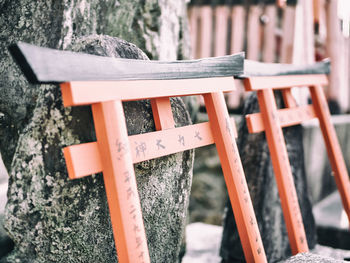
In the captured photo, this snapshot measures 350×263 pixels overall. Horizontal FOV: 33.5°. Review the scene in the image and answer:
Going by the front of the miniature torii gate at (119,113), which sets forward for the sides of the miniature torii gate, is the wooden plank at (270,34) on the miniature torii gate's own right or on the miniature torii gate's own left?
on the miniature torii gate's own left

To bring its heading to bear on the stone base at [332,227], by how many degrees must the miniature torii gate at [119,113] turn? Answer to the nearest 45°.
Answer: approximately 90° to its left

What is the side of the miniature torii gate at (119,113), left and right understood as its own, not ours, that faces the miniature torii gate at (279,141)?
left

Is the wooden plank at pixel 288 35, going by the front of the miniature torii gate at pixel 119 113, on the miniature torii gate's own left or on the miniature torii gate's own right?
on the miniature torii gate's own left

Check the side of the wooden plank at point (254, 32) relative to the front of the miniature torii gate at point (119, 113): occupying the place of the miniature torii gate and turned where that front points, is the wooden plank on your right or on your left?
on your left

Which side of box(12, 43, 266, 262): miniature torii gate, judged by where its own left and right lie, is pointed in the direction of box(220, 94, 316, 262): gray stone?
left

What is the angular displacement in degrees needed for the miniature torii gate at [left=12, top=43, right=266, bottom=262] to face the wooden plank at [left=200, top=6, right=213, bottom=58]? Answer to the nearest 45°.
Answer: approximately 135° to its left

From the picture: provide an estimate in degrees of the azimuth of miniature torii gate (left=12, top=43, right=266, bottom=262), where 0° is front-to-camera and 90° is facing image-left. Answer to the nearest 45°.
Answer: approximately 315°
